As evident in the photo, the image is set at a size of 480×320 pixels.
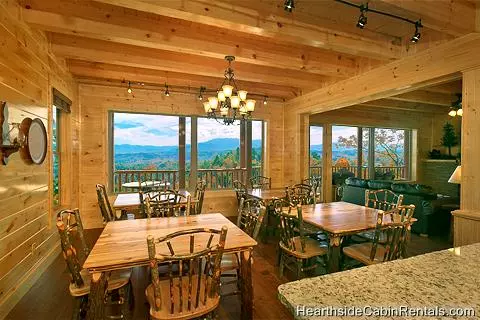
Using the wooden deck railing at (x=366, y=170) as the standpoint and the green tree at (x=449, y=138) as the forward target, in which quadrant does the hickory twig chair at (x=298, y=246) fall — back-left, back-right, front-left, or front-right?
front-right

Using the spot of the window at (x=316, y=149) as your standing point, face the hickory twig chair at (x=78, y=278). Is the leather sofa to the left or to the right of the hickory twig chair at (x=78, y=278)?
left

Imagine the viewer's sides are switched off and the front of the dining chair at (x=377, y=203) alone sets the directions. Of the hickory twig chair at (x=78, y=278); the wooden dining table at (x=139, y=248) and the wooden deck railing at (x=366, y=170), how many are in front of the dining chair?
2

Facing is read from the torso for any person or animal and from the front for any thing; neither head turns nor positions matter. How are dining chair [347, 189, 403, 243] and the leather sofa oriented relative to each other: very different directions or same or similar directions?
very different directions

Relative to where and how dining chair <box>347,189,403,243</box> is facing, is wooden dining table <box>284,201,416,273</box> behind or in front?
in front

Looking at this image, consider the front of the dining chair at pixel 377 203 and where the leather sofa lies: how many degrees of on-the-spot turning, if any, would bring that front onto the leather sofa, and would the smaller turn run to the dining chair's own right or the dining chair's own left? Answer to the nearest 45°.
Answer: approximately 180°

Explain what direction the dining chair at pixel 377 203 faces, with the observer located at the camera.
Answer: facing the viewer and to the left of the viewer

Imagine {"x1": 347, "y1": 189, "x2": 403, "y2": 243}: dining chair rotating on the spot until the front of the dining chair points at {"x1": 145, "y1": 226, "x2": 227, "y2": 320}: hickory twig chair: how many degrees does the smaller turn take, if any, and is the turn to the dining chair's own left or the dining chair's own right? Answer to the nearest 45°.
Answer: approximately 45° to the dining chair's own left

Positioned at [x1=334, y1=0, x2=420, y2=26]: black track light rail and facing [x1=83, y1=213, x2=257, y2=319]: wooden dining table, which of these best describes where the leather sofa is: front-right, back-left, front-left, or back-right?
back-right
